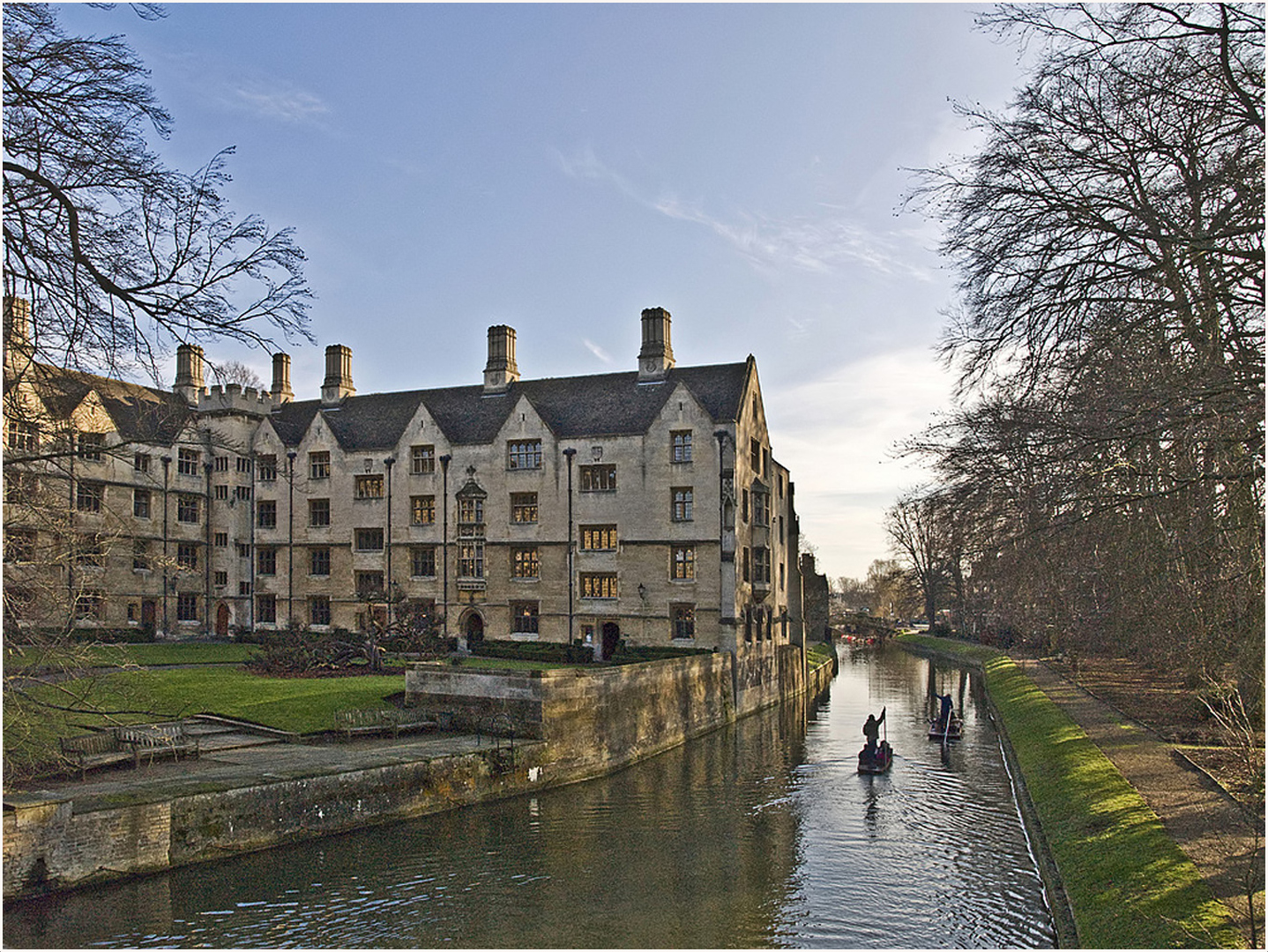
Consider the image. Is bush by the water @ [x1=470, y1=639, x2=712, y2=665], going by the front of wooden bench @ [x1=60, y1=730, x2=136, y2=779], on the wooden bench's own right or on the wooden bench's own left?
on the wooden bench's own left

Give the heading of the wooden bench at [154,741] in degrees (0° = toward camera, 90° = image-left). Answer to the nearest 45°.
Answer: approximately 315°

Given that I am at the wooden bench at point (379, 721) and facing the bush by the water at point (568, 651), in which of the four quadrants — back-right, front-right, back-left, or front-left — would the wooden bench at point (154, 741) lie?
back-left

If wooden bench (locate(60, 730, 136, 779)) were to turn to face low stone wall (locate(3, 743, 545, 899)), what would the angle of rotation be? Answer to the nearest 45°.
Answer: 0° — it already faces it

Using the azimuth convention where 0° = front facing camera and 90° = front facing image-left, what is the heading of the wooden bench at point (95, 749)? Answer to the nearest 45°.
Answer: approximately 315°
